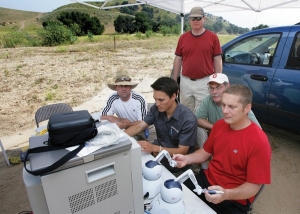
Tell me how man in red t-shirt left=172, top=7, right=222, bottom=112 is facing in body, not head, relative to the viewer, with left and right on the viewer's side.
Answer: facing the viewer

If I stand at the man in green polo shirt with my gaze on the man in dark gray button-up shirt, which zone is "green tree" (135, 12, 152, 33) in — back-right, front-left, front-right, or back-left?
back-right

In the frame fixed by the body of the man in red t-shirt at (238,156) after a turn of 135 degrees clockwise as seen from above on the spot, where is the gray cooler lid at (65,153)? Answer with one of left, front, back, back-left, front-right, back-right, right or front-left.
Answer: back-left

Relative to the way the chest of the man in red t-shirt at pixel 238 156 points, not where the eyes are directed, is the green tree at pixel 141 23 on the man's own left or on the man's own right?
on the man's own right

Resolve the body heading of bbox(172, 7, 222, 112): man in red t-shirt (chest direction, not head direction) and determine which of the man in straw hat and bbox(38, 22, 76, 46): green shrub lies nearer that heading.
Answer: the man in straw hat

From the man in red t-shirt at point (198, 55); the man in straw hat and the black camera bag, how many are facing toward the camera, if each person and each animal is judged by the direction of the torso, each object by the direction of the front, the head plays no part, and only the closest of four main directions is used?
3

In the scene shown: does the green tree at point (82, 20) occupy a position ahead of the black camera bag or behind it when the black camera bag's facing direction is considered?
behind

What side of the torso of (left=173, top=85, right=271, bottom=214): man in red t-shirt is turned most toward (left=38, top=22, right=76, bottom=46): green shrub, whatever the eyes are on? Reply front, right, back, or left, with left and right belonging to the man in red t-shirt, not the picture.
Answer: right

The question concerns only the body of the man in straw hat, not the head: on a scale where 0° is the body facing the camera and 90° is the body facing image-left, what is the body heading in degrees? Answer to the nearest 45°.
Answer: approximately 0°

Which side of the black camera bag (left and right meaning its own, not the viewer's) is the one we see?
front

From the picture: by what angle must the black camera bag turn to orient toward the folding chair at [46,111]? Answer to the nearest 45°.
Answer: approximately 180°

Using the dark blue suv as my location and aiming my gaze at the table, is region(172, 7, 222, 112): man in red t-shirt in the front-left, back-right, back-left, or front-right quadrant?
front-right

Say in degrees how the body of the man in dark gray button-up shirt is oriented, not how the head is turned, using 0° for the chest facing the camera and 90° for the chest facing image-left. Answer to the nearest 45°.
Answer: approximately 45°

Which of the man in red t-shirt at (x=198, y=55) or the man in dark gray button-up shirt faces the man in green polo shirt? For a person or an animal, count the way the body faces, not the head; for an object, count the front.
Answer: the man in red t-shirt

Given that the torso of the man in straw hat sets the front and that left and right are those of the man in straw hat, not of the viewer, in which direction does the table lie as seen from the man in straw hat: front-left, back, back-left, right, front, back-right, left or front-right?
front
